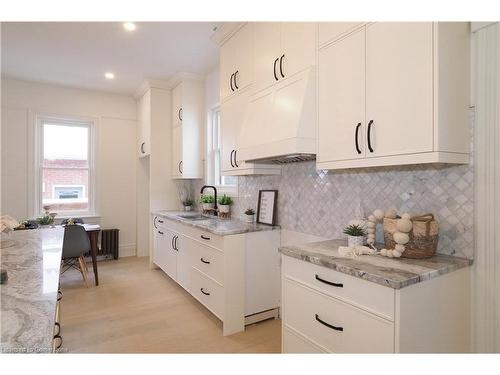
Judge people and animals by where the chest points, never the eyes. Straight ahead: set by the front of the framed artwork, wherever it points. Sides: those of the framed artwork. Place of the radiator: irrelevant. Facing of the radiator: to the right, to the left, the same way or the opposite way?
to the left

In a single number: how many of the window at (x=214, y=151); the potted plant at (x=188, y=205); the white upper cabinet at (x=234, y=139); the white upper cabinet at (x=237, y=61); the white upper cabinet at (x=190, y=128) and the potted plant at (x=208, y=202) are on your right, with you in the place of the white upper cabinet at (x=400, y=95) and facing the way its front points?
6

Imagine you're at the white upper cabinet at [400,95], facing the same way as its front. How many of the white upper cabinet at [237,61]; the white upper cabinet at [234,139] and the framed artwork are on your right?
3

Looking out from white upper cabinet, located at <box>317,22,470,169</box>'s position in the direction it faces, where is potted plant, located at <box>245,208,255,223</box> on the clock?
The potted plant is roughly at 3 o'clock from the white upper cabinet.

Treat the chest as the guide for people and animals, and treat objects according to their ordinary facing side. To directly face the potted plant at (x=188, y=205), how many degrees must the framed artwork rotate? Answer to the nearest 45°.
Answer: approximately 90° to its right

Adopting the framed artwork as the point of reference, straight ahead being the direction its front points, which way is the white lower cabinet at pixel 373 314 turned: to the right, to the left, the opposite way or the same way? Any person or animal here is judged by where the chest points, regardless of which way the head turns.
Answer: the same way

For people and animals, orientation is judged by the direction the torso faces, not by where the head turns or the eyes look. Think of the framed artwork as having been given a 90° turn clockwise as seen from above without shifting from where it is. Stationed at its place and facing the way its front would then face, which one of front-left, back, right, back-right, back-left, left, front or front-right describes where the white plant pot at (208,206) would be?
front

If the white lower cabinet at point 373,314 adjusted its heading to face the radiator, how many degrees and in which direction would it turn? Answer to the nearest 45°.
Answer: approximately 90° to its right

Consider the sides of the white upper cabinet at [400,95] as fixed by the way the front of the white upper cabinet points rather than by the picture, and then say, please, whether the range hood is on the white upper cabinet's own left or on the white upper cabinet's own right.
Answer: on the white upper cabinet's own right

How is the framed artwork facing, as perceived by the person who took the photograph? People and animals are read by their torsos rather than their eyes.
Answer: facing the viewer and to the left of the viewer

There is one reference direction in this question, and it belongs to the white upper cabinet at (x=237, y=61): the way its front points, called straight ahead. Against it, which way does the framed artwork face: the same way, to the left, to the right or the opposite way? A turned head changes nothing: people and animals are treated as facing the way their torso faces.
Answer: the same way

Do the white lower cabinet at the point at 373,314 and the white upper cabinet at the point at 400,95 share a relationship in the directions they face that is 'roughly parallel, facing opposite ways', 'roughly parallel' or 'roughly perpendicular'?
roughly parallel

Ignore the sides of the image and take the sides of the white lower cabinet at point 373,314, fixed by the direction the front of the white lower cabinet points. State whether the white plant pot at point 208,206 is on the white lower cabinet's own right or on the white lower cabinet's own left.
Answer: on the white lower cabinet's own right

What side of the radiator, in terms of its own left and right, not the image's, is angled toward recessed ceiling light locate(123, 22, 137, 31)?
front
